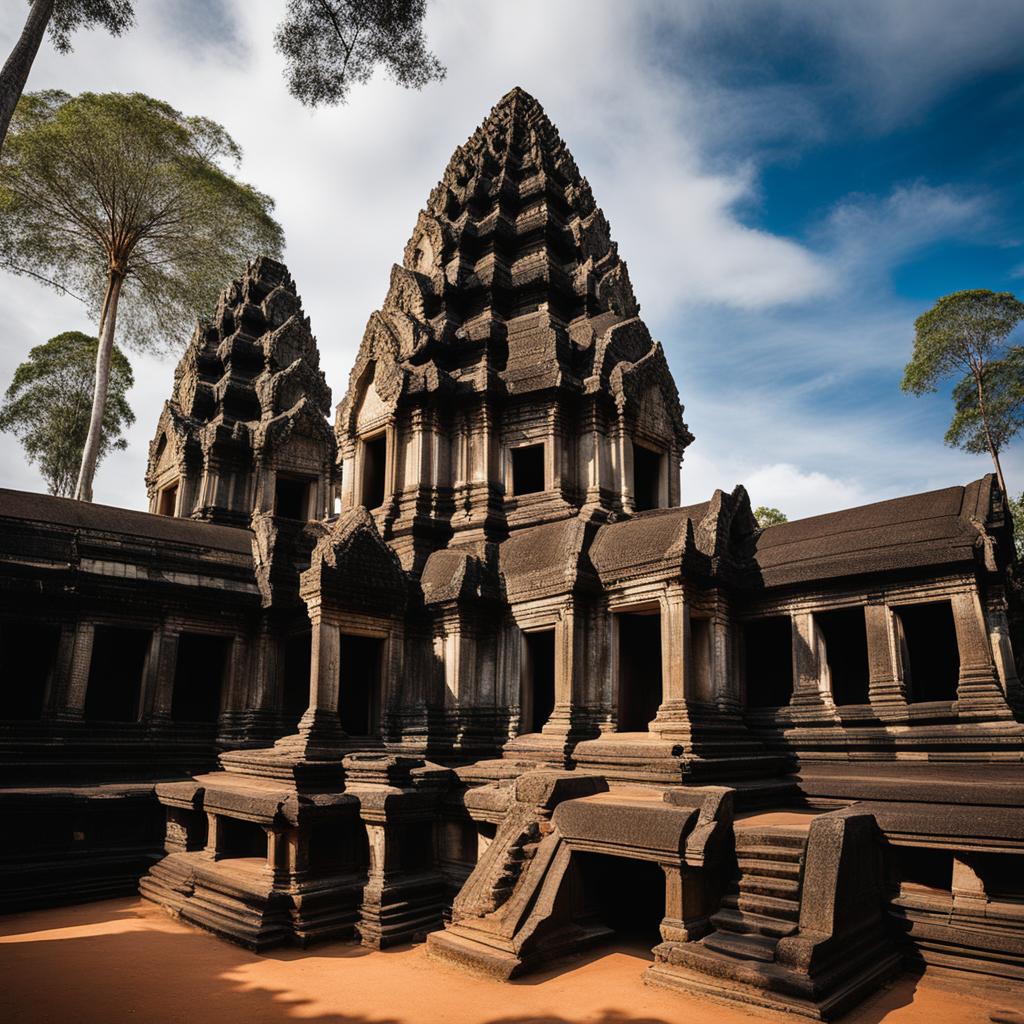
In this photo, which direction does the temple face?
toward the camera

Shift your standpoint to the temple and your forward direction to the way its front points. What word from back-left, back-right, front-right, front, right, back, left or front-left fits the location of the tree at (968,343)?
back-left

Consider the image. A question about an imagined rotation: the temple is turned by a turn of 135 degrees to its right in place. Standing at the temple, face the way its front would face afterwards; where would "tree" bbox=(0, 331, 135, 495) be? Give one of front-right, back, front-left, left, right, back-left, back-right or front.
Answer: front

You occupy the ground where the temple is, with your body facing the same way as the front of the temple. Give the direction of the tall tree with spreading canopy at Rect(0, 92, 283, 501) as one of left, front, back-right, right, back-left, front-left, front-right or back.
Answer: back-right

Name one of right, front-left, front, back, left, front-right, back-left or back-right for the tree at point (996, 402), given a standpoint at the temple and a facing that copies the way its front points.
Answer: back-left
